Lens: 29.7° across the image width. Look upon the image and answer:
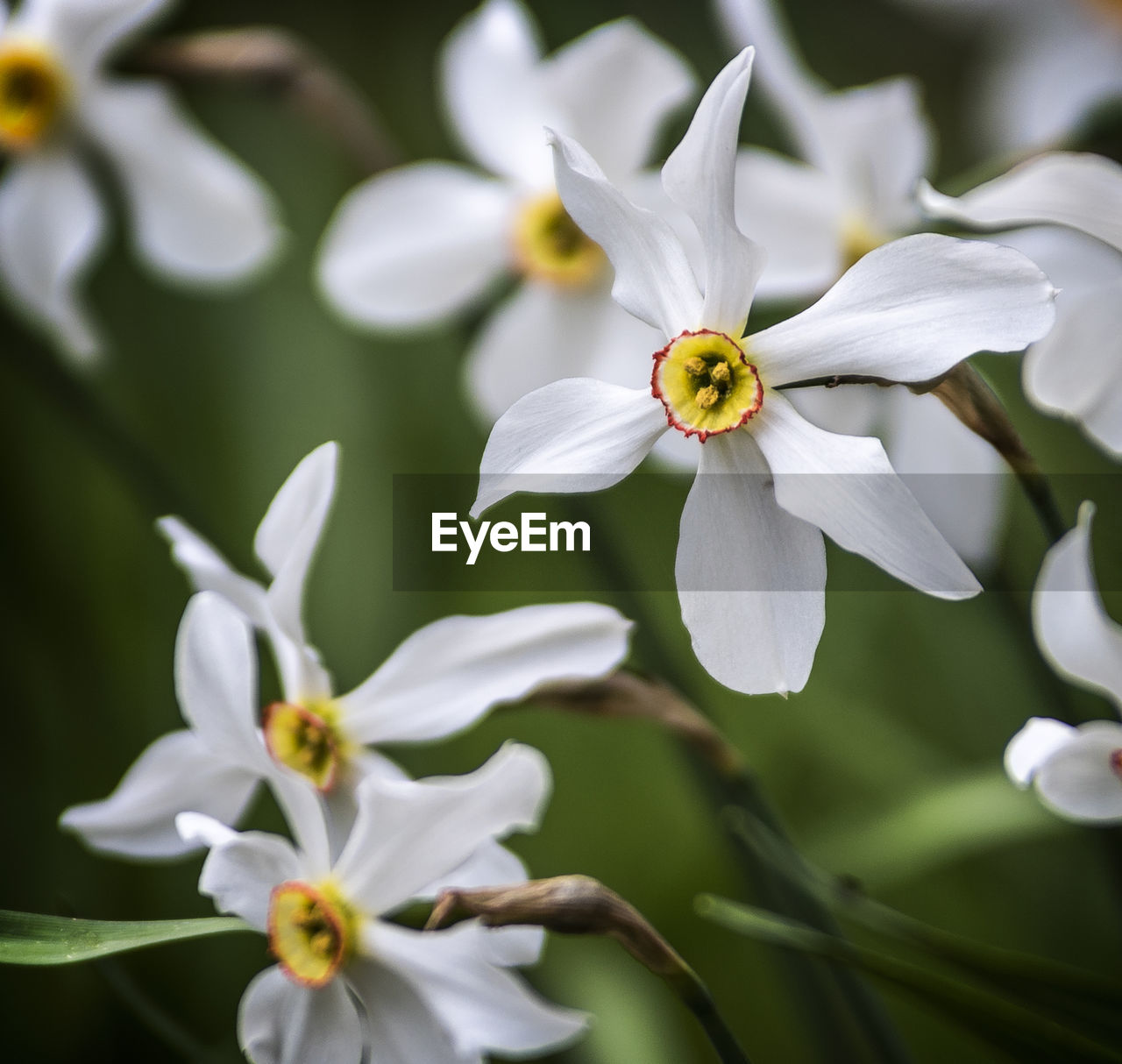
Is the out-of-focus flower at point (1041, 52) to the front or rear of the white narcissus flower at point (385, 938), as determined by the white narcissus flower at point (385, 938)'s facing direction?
to the rear

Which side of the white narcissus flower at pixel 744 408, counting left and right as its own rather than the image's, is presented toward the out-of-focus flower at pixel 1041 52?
back

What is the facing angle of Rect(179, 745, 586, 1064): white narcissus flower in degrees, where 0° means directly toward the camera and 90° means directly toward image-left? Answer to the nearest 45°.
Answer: approximately 45°

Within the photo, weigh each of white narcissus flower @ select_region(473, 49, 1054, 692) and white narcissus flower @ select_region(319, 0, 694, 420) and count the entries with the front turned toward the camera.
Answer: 2

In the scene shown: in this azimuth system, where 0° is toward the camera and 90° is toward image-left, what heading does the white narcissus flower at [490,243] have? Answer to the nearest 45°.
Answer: approximately 0°
